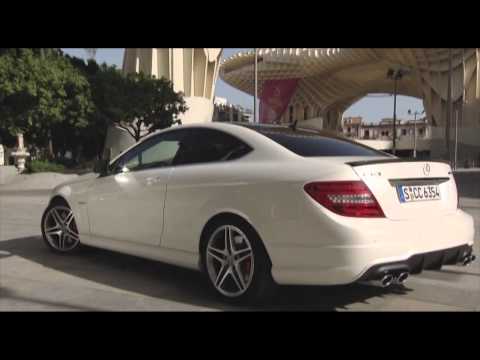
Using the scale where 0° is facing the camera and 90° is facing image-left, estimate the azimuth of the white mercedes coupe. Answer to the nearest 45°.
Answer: approximately 135°

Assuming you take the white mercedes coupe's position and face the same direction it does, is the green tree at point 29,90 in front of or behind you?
in front
